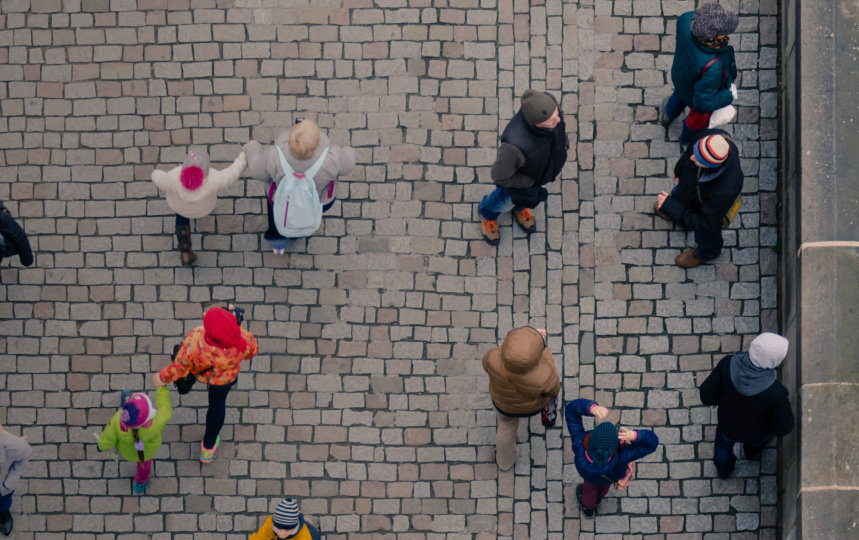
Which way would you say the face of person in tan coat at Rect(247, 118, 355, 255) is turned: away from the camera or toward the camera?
away from the camera
